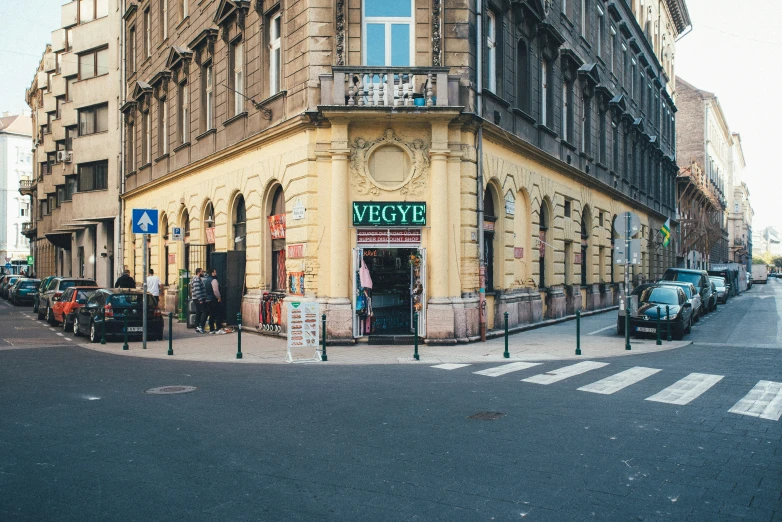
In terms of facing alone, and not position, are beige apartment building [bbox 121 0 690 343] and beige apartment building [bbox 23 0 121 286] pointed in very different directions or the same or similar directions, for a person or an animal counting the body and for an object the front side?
same or similar directions

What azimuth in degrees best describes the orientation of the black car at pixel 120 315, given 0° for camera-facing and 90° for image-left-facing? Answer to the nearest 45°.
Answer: approximately 135°

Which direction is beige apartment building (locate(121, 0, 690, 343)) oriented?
toward the camera

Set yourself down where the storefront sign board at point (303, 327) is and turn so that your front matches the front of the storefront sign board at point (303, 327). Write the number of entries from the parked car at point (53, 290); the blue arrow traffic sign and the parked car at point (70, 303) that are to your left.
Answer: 0

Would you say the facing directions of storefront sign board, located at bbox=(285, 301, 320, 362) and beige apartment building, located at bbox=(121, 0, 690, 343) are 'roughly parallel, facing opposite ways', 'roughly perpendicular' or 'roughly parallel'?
roughly parallel

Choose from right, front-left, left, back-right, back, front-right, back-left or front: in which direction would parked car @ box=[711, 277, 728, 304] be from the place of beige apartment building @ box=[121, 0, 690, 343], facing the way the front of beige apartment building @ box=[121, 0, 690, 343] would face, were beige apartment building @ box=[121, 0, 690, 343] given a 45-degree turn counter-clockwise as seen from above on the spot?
left

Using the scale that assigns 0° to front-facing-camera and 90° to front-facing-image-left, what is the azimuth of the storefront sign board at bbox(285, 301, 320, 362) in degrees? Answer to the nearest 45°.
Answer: approximately 0°

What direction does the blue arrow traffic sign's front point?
toward the camera

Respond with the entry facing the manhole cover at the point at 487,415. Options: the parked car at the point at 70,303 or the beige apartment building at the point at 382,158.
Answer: the beige apartment building

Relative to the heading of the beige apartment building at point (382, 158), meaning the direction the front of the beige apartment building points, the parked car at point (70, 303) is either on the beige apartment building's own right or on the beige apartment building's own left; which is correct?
on the beige apartment building's own right

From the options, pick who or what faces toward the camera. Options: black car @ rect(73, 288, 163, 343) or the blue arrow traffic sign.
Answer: the blue arrow traffic sign

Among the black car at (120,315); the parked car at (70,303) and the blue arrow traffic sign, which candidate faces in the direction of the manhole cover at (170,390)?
the blue arrow traffic sign

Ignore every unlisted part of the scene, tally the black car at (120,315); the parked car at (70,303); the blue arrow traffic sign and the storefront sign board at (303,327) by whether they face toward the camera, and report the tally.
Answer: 2

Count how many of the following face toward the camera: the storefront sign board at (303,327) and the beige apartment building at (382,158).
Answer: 2

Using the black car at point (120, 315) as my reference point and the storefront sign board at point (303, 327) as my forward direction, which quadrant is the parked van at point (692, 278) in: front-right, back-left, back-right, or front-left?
front-left

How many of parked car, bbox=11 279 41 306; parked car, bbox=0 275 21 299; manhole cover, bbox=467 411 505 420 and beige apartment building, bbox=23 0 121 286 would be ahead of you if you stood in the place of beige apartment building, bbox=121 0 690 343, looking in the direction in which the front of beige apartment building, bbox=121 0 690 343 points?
1

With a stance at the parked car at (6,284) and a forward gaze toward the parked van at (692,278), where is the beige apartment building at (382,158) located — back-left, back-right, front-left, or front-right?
front-right

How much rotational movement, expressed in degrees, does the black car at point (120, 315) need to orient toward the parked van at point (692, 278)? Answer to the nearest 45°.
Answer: approximately 135° to its right

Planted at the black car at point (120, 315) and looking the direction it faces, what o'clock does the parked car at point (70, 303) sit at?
The parked car is roughly at 1 o'clock from the black car.
